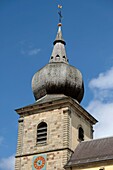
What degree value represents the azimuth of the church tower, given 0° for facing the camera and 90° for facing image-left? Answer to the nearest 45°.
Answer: approximately 45°
